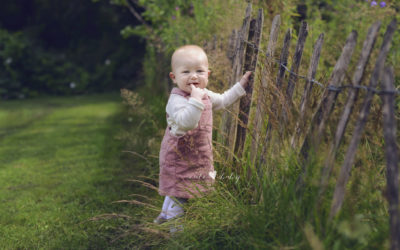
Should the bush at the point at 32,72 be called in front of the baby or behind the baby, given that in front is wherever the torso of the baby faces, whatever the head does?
behind

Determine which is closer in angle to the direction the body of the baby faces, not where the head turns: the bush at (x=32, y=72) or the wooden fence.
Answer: the wooden fence

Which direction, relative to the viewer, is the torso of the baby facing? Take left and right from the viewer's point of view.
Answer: facing the viewer and to the right of the viewer
